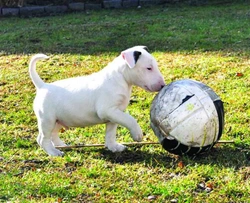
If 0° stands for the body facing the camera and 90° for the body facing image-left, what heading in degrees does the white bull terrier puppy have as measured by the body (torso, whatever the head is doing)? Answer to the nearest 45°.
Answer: approximately 270°

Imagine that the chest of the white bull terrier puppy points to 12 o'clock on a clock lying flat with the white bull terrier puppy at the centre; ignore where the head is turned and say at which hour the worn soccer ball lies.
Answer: The worn soccer ball is roughly at 1 o'clock from the white bull terrier puppy.
